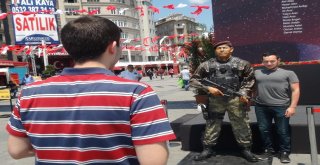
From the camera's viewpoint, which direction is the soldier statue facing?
toward the camera

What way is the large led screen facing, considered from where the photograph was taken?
facing the viewer

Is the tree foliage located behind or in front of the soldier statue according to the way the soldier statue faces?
behind

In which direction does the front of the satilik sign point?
toward the camera

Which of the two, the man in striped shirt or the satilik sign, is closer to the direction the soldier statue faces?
the man in striped shirt

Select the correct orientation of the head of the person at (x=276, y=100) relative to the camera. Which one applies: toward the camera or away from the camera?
toward the camera

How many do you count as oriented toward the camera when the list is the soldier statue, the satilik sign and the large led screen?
3

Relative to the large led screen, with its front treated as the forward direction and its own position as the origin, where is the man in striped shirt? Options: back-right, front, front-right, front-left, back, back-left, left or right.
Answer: front
